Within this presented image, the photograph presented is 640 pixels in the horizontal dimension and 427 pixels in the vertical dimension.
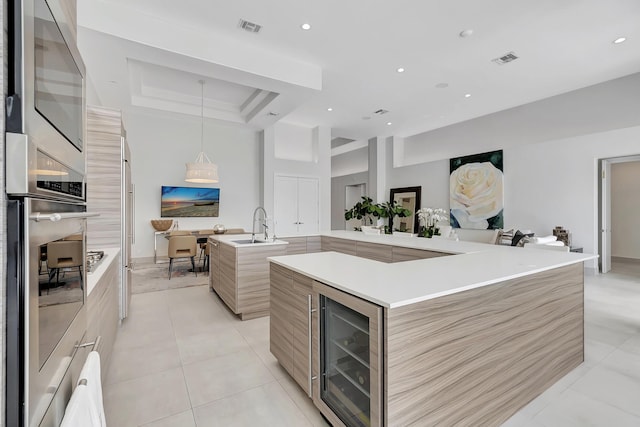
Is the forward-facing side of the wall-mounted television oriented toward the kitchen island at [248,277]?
yes

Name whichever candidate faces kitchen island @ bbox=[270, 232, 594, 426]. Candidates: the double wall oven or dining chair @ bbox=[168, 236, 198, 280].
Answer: the double wall oven

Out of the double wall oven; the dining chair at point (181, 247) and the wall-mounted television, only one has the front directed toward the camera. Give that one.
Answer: the wall-mounted television

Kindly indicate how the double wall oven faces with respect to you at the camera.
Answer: facing to the right of the viewer

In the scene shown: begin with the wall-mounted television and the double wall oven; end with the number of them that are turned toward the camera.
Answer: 1

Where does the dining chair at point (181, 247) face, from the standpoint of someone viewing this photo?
facing away from the viewer

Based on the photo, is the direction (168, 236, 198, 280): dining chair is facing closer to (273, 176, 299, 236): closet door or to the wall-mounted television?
the wall-mounted television

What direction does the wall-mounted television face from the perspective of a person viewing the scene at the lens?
facing the viewer

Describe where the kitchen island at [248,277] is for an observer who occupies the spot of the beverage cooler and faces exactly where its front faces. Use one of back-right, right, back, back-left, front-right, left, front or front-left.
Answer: right

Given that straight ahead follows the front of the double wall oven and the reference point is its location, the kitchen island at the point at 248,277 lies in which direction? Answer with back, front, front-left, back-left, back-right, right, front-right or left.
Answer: front-left

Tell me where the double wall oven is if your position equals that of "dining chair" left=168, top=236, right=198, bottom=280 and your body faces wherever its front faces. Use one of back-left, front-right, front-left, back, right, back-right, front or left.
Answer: back

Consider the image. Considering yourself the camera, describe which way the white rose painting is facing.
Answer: facing the viewer and to the left of the viewer
